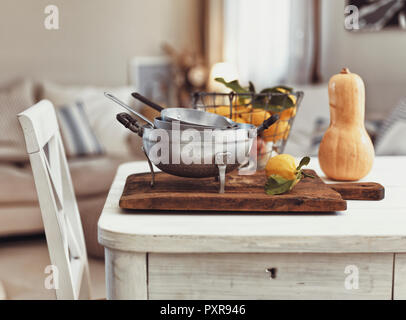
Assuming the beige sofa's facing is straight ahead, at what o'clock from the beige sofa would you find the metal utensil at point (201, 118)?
The metal utensil is roughly at 12 o'clock from the beige sofa.

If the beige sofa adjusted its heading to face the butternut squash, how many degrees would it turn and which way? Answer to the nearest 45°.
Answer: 0° — it already faces it

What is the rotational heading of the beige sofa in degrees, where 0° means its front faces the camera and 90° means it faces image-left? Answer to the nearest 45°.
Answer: approximately 0°

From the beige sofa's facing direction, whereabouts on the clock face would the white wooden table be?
The white wooden table is roughly at 12 o'clock from the beige sofa.
